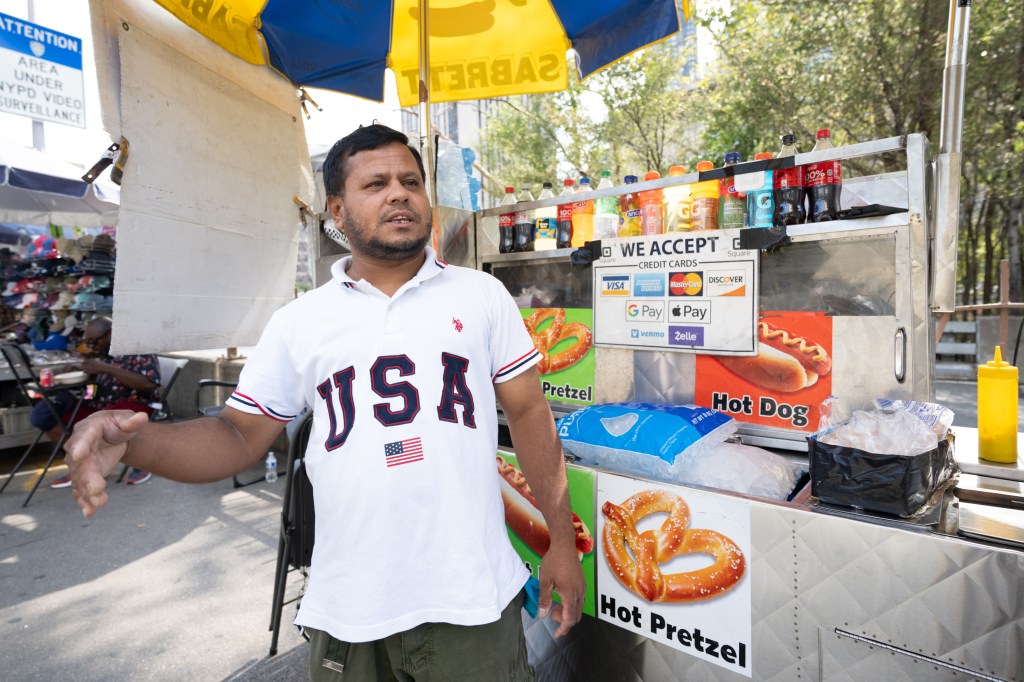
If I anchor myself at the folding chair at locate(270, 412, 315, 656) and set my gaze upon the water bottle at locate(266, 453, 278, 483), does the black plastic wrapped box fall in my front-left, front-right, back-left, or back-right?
back-right

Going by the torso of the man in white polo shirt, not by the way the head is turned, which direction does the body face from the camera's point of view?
toward the camera

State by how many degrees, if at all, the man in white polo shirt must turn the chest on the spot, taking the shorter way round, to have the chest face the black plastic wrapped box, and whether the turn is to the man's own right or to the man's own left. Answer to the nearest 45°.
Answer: approximately 90° to the man's own left

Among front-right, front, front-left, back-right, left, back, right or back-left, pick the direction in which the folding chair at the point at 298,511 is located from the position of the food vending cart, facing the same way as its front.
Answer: front-right

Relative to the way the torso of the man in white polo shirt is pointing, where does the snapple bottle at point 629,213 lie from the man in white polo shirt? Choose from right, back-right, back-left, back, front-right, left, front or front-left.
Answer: back-left

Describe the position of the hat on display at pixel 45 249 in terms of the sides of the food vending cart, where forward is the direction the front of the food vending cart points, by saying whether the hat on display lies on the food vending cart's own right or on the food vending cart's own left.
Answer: on the food vending cart's own right

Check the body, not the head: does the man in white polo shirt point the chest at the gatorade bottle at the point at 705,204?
no

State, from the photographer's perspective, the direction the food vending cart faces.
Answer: facing the viewer and to the left of the viewer

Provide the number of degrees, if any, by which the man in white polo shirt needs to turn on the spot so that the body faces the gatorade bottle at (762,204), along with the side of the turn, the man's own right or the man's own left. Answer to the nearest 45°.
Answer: approximately 90° to the man's own left

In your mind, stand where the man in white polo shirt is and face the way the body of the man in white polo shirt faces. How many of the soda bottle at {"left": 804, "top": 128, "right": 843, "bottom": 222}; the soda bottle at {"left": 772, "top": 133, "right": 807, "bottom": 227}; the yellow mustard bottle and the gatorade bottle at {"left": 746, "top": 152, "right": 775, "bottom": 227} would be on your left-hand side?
4

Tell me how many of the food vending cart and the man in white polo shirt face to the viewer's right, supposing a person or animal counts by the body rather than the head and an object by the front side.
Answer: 0

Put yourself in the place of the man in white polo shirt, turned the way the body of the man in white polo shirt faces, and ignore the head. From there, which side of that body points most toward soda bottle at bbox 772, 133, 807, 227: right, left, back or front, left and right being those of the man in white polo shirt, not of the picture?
left

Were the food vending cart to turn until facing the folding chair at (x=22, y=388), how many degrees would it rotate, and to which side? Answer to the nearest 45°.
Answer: approximately 45° to its right
